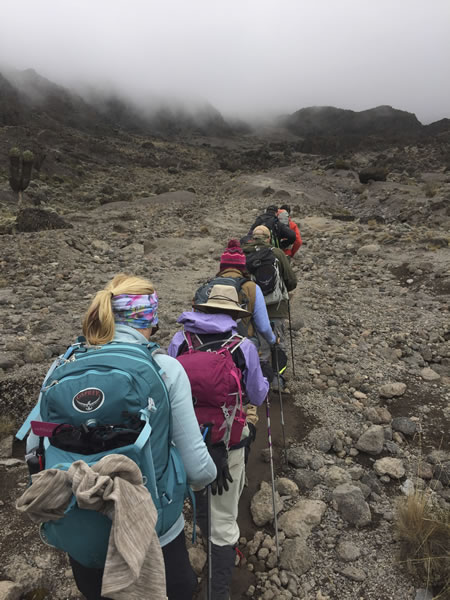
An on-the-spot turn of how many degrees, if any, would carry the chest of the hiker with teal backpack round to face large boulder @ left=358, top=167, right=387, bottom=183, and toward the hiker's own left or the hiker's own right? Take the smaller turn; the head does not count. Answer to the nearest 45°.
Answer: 0° — they already face it

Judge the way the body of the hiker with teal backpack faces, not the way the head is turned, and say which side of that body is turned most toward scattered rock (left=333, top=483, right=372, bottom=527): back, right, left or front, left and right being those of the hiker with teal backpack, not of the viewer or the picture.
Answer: front

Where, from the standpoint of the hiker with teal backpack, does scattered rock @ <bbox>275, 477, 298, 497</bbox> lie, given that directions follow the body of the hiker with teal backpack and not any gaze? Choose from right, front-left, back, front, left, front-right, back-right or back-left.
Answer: front

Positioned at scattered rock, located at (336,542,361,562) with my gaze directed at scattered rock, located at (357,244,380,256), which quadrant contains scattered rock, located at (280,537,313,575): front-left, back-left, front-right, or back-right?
back-left

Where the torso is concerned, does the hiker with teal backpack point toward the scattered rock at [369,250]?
yes

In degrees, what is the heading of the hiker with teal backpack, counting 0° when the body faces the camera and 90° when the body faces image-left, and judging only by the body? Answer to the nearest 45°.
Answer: approximately 225°

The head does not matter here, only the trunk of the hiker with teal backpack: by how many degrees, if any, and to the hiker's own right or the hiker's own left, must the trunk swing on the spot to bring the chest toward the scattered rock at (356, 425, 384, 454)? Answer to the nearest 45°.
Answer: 0° — they already face it
